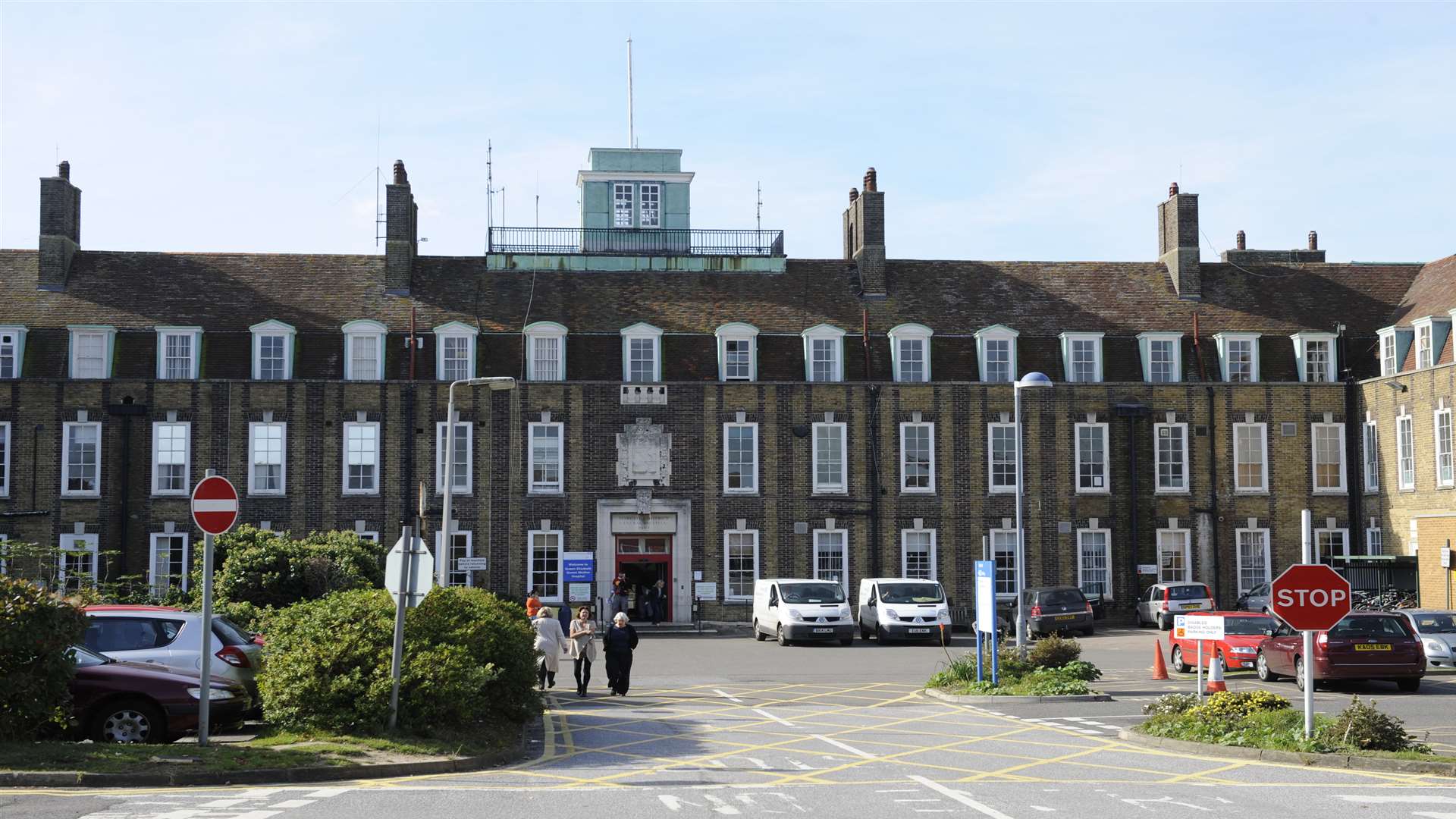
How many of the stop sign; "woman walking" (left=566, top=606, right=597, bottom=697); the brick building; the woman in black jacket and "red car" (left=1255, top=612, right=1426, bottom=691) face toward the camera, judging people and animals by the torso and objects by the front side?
4

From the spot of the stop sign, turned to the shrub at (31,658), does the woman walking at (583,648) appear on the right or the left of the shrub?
right

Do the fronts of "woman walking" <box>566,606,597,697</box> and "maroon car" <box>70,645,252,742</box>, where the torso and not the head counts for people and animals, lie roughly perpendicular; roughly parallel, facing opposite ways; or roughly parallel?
roughly perpendicular

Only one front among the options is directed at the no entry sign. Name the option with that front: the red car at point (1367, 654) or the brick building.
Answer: the brick building

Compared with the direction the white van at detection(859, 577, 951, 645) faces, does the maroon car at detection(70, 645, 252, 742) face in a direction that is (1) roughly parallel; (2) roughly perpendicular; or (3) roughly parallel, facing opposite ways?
roughly perpendicular

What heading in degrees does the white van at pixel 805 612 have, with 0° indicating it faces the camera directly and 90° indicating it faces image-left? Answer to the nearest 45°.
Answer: approximately 315°

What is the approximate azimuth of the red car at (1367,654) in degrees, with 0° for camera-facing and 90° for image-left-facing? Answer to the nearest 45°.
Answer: approximately 135°

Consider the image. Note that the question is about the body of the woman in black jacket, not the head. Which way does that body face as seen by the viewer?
toward the camera

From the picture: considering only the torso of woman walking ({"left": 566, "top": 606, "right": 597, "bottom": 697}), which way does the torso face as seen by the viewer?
toward the camera

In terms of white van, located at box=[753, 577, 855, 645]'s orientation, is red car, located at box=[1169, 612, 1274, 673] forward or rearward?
forward

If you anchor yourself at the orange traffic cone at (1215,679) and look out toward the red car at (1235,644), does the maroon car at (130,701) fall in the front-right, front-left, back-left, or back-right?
back-left

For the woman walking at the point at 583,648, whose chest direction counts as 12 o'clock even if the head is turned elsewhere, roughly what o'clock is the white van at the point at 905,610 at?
The white van is roughly at 7 o'clock from the woman walking.

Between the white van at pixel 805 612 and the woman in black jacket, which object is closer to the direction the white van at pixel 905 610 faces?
the woman in black jacket

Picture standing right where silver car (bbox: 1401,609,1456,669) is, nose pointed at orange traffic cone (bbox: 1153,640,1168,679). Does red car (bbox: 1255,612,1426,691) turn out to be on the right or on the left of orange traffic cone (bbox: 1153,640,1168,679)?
left
